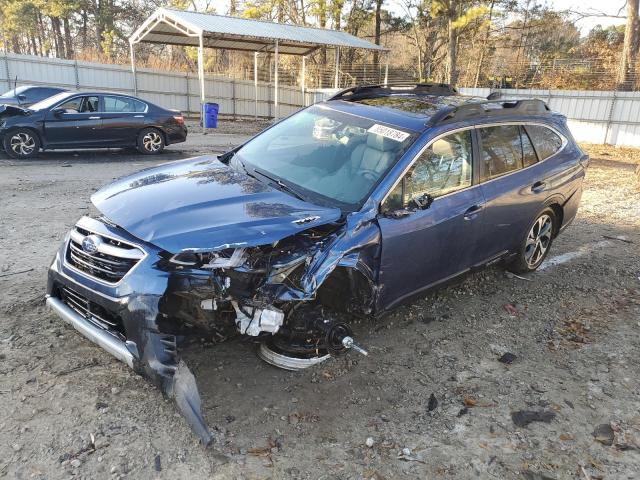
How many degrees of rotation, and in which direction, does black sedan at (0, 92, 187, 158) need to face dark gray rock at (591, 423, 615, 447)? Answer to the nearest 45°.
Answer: approximately 90° to its left

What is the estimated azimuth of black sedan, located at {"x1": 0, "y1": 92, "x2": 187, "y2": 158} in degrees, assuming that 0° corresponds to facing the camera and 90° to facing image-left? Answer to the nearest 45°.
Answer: approximately 90°

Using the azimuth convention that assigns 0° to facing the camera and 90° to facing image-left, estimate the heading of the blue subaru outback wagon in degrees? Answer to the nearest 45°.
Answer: approximately 45°

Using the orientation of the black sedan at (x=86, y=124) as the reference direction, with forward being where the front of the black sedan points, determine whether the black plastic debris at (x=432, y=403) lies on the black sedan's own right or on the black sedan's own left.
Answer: on the black sedan's own left

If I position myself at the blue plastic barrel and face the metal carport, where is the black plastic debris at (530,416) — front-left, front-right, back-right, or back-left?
back-right

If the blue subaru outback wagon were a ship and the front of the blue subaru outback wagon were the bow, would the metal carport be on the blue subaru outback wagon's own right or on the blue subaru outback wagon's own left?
on the blue subaru outback wagon's own right

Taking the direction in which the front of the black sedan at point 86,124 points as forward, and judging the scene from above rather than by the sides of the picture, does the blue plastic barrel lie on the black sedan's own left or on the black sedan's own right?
on the black sedan's own right

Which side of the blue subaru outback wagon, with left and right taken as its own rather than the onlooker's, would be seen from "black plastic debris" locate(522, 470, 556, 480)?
left

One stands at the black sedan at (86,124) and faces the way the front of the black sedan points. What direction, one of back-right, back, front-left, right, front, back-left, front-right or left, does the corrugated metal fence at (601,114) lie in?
back

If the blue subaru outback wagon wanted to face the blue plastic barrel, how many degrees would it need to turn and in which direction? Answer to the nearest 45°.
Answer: approximately 135° to its right

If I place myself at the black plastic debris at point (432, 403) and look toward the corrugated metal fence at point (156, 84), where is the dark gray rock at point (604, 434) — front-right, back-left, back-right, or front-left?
back-right

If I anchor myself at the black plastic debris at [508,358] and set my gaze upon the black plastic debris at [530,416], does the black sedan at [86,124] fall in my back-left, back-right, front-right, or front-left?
back-right

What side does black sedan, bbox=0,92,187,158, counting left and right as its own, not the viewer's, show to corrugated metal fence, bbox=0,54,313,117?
right

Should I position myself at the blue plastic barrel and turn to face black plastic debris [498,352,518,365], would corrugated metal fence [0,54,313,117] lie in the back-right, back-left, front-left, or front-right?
back-right
